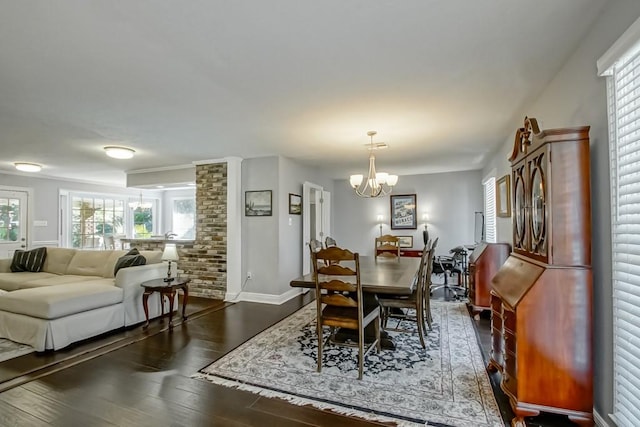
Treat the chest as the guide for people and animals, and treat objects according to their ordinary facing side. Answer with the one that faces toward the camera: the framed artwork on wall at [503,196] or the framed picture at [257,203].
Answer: the framed picture

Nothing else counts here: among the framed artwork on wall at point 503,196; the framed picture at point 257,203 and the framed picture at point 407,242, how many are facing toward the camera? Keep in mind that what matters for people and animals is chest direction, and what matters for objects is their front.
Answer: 2

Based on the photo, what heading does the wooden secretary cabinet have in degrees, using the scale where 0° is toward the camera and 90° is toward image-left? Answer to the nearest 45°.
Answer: approximately 90°

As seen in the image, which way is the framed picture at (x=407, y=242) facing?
toward the camera

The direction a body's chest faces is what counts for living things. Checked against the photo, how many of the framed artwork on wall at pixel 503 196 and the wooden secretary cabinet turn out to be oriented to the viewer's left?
2

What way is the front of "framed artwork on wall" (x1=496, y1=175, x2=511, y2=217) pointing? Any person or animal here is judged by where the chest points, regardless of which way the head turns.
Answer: to the viewer's left

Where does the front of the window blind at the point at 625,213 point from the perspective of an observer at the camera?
facing to the left of the viewer

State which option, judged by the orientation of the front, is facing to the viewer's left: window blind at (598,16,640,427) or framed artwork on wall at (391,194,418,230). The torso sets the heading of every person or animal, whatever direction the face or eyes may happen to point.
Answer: the window blind

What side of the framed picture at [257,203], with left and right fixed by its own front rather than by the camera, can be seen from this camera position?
front

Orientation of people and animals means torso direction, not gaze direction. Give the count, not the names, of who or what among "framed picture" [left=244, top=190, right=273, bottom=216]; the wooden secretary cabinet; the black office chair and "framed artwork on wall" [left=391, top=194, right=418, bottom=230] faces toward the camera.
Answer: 2

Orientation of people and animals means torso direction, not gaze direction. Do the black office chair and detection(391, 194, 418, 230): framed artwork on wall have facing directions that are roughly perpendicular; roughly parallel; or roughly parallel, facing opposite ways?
roughly perpendicular

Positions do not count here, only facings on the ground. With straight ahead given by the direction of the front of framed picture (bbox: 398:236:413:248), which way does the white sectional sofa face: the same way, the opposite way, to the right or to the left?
the same way

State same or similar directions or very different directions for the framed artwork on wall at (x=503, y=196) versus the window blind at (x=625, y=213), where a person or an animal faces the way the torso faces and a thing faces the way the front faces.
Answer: same or similar directions

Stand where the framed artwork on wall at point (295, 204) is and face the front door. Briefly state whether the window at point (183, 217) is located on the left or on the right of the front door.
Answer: right
